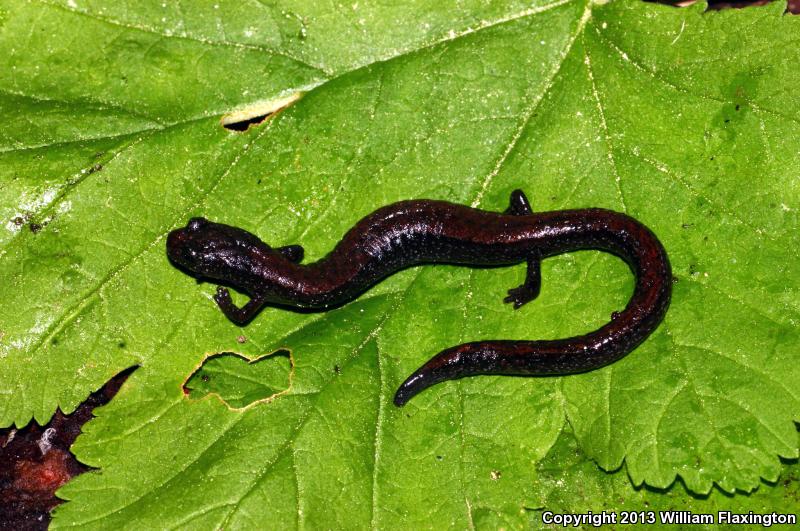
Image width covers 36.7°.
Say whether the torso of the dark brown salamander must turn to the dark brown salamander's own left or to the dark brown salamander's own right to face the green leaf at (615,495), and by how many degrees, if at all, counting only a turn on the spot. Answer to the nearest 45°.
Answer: approximately 135° to the dark brown salamander's own left

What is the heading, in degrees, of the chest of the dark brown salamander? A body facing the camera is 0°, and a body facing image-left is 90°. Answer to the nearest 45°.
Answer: approximately 90°
